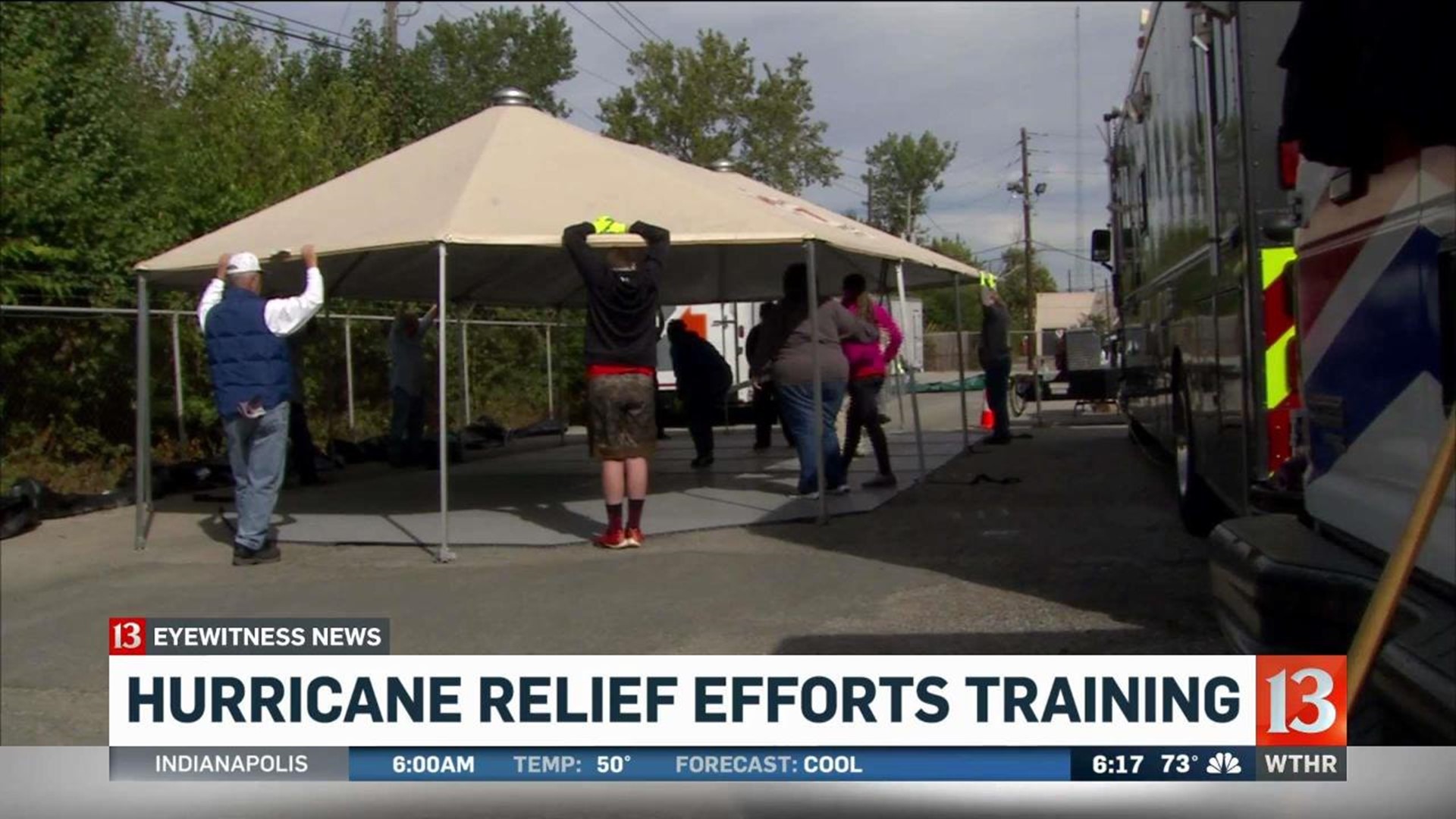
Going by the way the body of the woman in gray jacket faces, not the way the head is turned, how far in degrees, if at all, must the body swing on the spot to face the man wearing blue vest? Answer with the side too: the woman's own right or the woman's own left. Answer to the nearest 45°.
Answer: approximately 135° to the woman's own left

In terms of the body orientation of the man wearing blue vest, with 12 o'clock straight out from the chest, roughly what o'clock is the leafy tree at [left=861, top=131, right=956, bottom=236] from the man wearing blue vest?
The leafy tree is roughly at 1 o'clock from the man wearing blue vest.

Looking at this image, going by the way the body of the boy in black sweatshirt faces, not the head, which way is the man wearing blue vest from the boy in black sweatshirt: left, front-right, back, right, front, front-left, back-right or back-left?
left

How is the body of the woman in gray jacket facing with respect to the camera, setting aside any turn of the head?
away from the camera

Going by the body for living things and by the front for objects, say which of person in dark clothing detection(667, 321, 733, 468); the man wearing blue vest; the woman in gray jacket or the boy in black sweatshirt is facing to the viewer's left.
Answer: the person in dark clothing

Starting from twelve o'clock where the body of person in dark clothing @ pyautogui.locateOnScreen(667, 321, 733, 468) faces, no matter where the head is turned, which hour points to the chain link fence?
The chain link fence is roughly at 12 o'clock from the person in dark clothing.

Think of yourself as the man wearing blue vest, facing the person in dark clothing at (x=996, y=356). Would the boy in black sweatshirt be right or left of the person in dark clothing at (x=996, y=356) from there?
right

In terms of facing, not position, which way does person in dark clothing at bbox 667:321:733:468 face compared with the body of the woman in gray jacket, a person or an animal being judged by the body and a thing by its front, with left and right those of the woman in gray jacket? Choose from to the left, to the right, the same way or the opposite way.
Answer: to the left

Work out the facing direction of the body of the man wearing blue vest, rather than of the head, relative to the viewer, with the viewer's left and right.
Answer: facing away from the viewer

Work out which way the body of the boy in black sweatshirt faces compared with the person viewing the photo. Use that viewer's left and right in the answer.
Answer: facing away from the viewer

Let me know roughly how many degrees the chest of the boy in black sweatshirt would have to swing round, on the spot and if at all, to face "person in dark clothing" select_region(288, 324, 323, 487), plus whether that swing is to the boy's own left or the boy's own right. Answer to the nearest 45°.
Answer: approximately 45° to the boy's own left

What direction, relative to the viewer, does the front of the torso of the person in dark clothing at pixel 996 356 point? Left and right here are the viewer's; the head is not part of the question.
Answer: facing to the left of the viewer

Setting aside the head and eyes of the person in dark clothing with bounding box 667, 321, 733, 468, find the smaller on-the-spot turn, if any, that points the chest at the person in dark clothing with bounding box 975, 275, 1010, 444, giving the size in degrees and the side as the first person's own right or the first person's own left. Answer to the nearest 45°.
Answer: approximately 135° to the first person's own right
